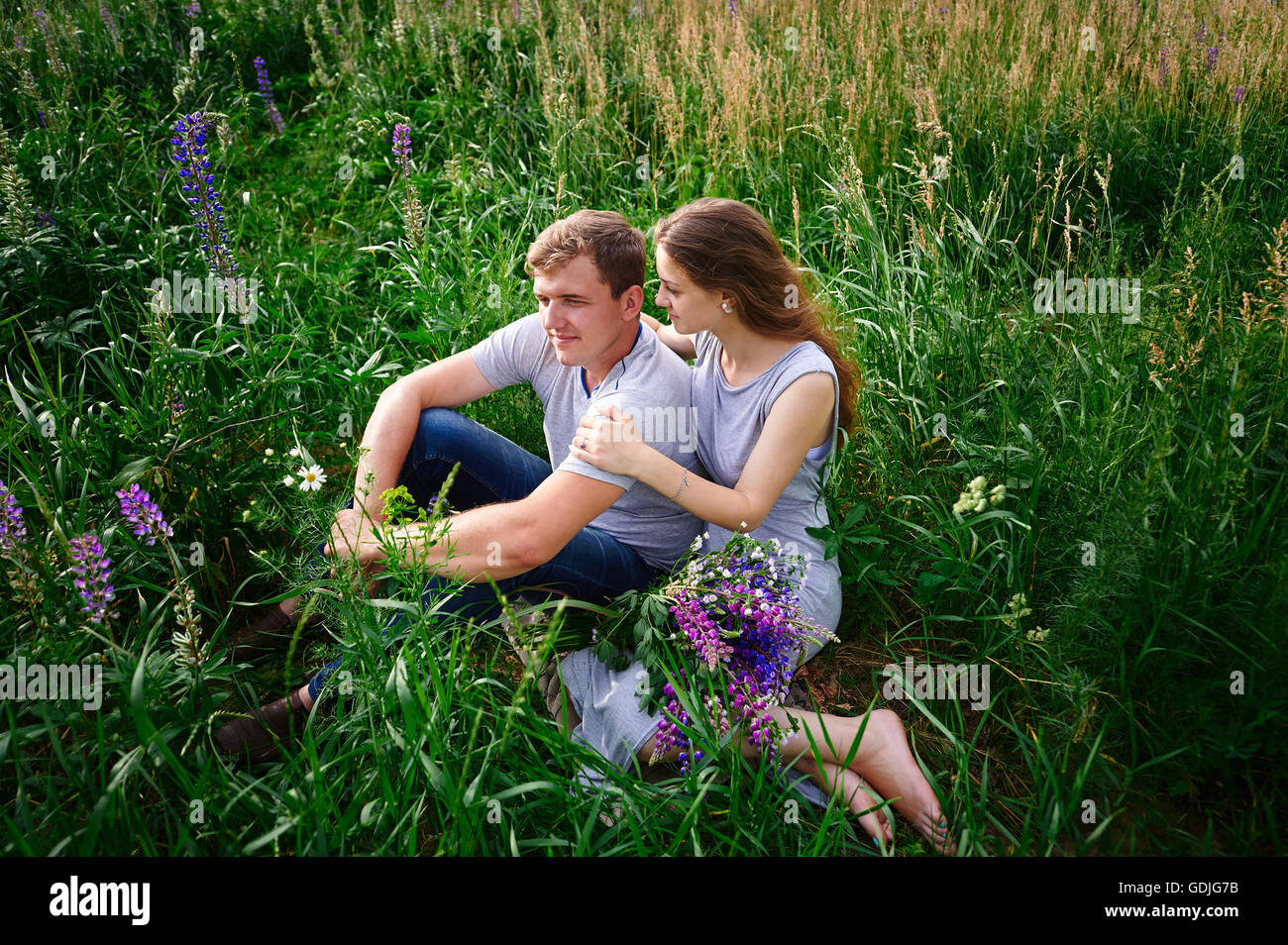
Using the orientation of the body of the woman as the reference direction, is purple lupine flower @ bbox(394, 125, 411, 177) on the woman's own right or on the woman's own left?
on the woman's own right

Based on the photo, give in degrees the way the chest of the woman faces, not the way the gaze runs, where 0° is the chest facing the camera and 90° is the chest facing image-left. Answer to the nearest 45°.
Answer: approximately 45°

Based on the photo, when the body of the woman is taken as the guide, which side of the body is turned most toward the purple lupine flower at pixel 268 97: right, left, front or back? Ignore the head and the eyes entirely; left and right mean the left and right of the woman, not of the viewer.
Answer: right

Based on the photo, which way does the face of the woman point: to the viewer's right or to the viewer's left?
to the viewer's left

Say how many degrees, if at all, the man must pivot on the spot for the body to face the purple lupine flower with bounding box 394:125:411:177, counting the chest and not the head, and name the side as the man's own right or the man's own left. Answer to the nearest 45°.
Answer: approximately 135° to the man's own right

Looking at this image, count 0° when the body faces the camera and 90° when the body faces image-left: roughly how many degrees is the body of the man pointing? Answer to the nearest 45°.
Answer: approximately 45°

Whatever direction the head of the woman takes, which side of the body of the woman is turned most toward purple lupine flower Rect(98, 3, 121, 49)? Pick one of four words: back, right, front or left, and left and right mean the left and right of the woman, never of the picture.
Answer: right

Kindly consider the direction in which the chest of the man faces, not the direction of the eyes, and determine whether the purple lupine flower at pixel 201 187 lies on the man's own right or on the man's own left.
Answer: on the man's own right
